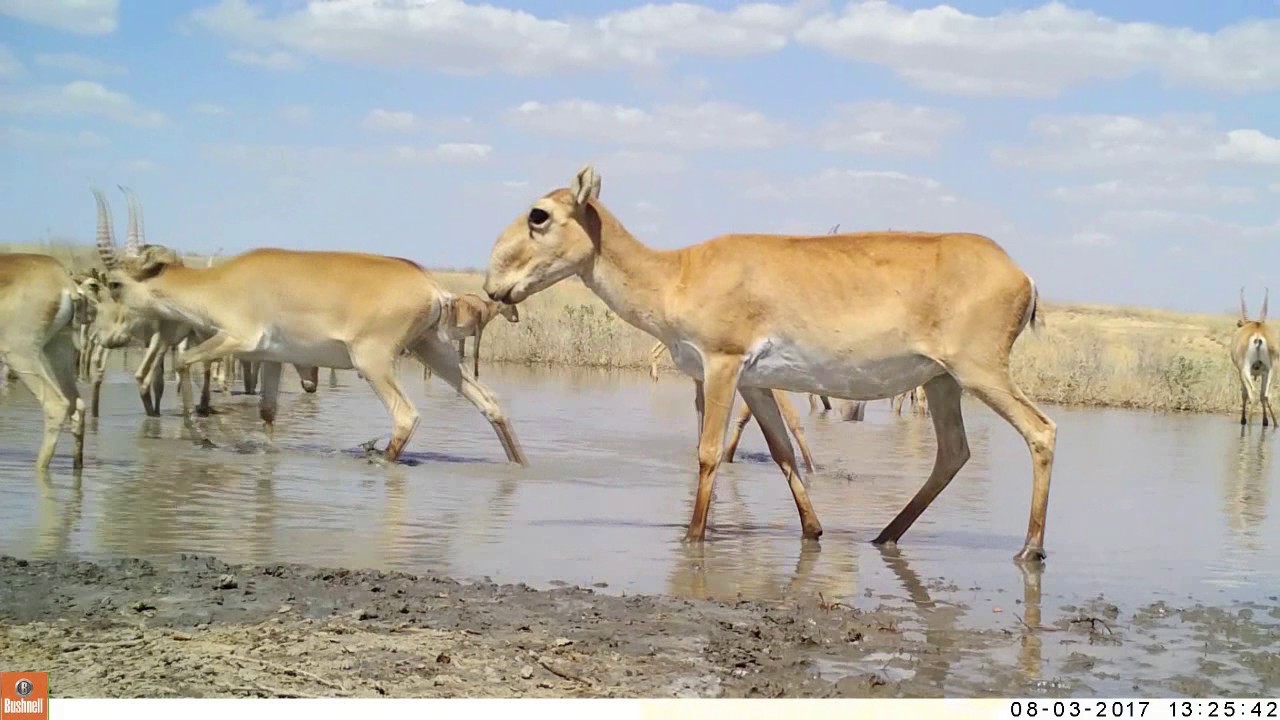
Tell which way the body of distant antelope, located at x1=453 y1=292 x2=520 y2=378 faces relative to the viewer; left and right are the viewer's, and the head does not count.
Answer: facing to the right of the viewer

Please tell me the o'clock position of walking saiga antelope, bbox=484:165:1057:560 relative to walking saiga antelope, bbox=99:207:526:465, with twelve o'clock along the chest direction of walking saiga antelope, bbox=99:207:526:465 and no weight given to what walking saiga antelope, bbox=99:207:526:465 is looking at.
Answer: walking saiga antelope, bbox=484:165:1057:560 is roughly at 8 o'clock from walking saiga antelope, bbox=99:207:526:465.

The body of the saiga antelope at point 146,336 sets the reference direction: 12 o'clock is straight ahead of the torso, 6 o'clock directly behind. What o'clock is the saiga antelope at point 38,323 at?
the saiga antelope at point 38,323 is roughly at 11 o'clock from the saiga antelope at point 146,336.

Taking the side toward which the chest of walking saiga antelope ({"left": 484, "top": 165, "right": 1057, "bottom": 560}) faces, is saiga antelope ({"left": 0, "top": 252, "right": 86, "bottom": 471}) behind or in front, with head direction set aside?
in front

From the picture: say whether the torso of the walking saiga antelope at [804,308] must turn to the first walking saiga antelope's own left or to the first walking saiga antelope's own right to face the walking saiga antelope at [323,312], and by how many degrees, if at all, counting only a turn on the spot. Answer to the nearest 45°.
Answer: approximately 45° to the first walking saiga antelope's own right

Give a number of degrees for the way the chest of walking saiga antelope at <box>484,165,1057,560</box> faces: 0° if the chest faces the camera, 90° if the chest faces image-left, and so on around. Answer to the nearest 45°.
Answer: approximately 90°

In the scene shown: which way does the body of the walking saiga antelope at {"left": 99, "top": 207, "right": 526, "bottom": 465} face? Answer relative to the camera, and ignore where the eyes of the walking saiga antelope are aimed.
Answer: to the viewer's left

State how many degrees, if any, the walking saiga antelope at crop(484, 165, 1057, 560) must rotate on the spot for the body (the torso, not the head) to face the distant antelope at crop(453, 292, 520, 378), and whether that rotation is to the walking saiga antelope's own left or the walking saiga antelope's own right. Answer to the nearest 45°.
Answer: approximately 45° to the walking saiga antelope's own right

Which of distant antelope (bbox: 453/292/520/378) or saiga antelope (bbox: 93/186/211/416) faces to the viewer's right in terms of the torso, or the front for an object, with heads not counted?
the distant antelope
